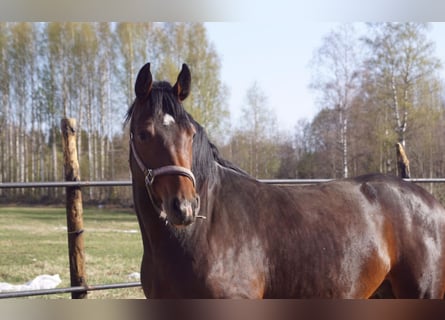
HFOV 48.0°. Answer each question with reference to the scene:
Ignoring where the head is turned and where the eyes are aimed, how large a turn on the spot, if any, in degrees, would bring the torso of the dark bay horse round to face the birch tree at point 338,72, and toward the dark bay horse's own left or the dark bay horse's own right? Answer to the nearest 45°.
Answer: approximately 180°

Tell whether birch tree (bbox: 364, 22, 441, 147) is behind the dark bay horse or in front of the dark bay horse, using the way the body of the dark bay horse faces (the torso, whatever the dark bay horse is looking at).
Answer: behind

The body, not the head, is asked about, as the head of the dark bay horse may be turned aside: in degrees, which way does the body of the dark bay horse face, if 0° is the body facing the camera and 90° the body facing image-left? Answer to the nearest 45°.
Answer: approximately 45°
